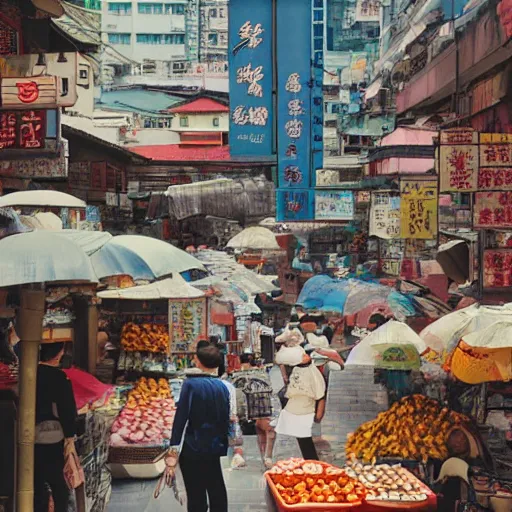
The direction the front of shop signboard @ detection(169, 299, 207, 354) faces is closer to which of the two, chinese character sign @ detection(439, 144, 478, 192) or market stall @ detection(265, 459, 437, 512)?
the market stall

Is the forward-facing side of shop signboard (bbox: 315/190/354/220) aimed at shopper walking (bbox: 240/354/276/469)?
yes

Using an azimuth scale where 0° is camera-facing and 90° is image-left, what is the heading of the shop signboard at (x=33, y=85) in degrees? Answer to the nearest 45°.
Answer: approximately 0°

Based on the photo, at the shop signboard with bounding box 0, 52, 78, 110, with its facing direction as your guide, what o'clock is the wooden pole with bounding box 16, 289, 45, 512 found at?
The wooden pole is roughly at 12 o'clock from the shop signboard.

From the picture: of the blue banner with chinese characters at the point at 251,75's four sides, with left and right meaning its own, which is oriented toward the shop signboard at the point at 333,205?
left

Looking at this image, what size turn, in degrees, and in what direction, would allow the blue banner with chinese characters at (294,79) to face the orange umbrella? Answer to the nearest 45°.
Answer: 0° — it already faces it

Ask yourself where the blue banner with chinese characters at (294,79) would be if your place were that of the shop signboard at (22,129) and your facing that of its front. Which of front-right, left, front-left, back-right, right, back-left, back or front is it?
back-left
